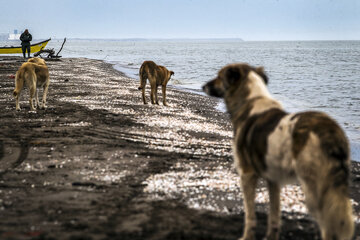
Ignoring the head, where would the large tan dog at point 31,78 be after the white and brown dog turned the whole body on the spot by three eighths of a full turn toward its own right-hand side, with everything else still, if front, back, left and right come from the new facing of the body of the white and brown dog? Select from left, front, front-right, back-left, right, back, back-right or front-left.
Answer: back-left

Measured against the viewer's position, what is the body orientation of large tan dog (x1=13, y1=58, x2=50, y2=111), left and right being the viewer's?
facing away from the viewer and to the right of the viewer

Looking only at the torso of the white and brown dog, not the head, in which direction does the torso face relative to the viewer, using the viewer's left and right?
facing away from the viewer and to the left of the viewer
